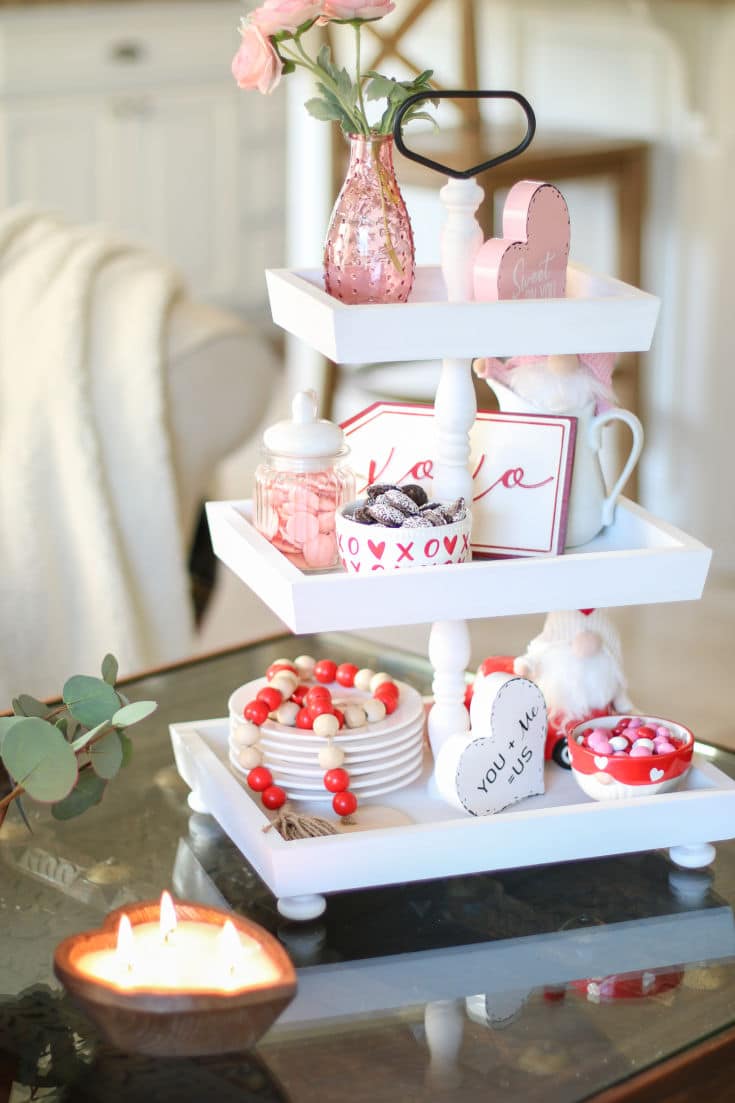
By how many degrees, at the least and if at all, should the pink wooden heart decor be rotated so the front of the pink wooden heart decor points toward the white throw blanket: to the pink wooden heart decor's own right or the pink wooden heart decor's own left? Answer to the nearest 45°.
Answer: approximately 180°

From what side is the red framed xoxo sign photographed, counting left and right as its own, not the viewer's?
front

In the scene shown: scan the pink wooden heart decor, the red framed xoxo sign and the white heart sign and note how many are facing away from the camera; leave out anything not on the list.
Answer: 0

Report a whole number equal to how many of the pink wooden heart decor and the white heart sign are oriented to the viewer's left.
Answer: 0
